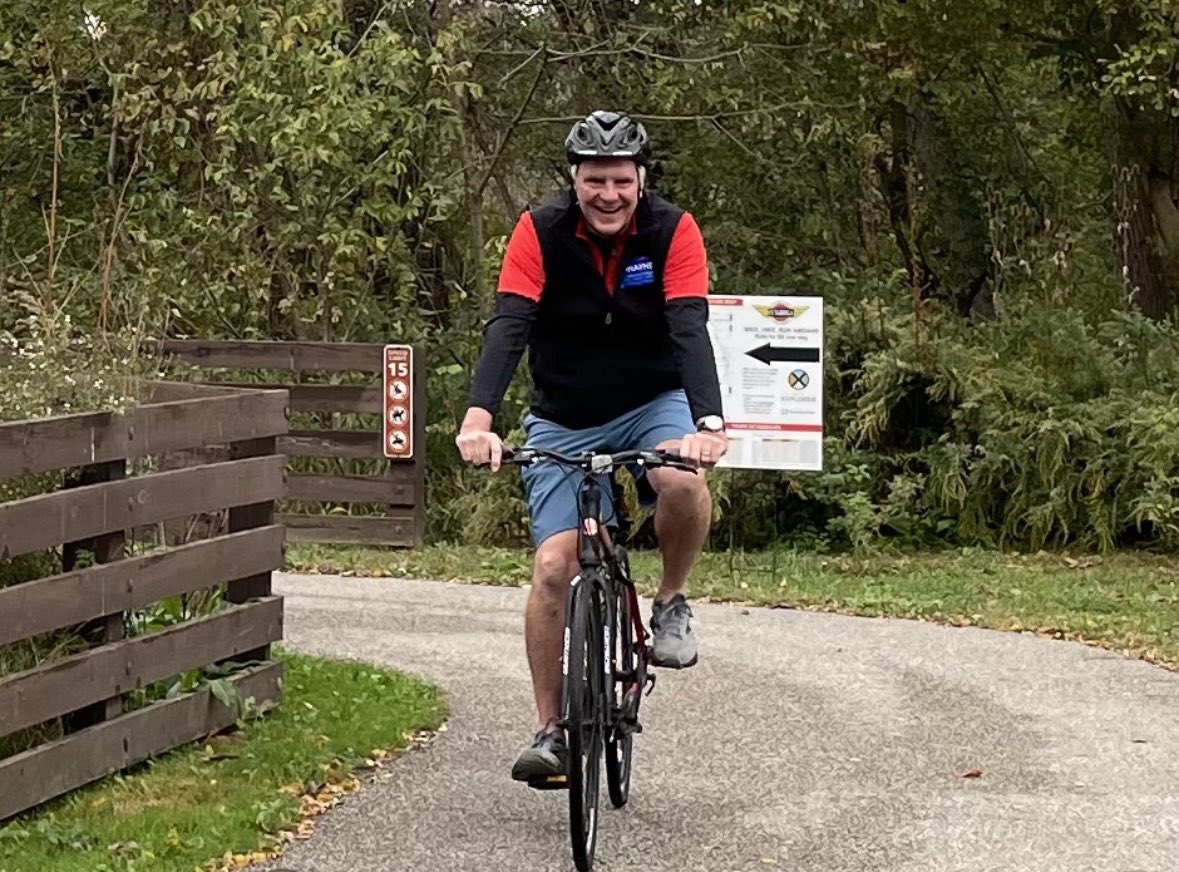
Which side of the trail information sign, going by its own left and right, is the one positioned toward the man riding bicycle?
front

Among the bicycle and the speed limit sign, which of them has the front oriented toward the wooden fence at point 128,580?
the speed limit sign

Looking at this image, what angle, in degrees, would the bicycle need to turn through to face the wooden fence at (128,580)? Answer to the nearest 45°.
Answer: approximately 135° to its right

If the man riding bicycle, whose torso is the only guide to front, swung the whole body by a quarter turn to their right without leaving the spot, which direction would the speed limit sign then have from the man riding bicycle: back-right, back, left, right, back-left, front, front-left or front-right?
right

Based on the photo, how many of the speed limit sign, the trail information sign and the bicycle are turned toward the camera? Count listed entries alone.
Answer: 3

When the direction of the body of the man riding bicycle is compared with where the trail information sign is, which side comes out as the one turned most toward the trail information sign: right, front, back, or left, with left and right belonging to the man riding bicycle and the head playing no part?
back

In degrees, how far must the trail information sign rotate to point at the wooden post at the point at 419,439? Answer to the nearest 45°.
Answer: approximately 135° to its right

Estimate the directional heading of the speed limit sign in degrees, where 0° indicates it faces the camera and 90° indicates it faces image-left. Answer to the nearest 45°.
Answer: approximately 0°

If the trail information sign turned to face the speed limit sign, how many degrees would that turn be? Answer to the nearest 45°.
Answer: approximately 135° to its right

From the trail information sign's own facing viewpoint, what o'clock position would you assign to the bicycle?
The bicycle is roughly at 12 o'clock from the trail information sign.
